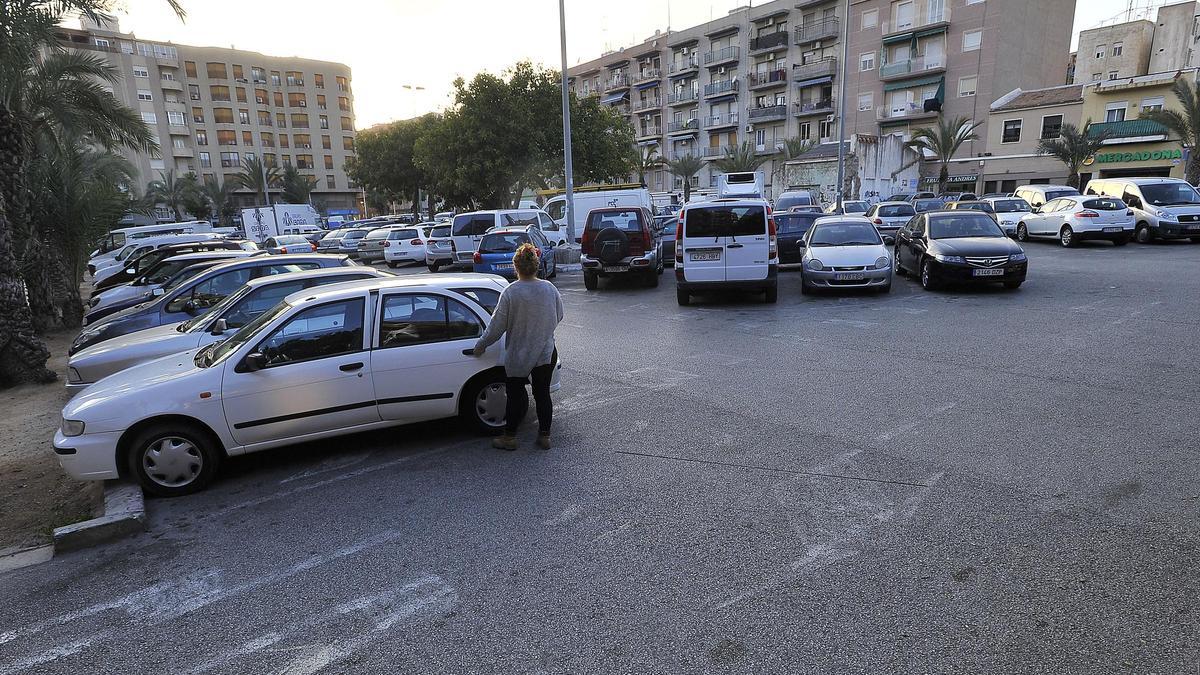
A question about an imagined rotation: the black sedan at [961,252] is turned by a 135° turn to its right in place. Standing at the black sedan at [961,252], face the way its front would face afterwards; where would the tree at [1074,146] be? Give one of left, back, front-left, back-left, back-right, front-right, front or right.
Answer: right

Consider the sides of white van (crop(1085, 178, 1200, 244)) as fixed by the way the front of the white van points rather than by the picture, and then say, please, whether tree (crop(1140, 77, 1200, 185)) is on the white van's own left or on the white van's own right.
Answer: on the white van's own left

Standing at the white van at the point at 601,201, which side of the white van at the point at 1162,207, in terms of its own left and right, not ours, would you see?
right

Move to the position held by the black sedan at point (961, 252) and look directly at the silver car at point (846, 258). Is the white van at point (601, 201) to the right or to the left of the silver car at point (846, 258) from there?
right

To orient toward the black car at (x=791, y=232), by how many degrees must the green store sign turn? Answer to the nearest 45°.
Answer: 0° — it already faces it

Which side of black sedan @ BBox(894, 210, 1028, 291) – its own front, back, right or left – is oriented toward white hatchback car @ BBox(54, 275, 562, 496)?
front

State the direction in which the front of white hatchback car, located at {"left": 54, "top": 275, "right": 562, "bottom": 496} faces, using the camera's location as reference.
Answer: facing to the left of the viewer

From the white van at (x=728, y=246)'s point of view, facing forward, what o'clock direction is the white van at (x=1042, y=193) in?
the white van at (x=1042, y=193) is roughly at 1 o'clock from the white van at (x=728, y=246).

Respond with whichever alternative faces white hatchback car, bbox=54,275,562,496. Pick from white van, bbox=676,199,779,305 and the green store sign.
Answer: the green store sign

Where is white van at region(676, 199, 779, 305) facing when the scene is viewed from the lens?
facing away from the viewer

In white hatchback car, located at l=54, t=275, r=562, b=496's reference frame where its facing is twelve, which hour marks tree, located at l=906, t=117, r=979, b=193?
The tree is roughly at 5 o'clock from the white hatchback car.

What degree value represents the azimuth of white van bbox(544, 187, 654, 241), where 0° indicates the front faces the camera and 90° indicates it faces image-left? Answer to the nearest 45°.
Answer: approximately 90°

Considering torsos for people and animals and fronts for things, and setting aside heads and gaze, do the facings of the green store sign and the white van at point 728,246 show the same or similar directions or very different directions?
very different directions

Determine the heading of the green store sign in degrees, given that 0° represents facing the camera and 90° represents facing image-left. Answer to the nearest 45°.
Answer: approximately 0°

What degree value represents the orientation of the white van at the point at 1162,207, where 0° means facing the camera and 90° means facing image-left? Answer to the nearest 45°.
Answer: approximately 315°

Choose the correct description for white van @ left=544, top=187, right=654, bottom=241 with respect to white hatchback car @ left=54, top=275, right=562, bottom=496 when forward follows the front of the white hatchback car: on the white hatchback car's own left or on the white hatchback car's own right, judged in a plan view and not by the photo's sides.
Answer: on the white hatchback car's own right
